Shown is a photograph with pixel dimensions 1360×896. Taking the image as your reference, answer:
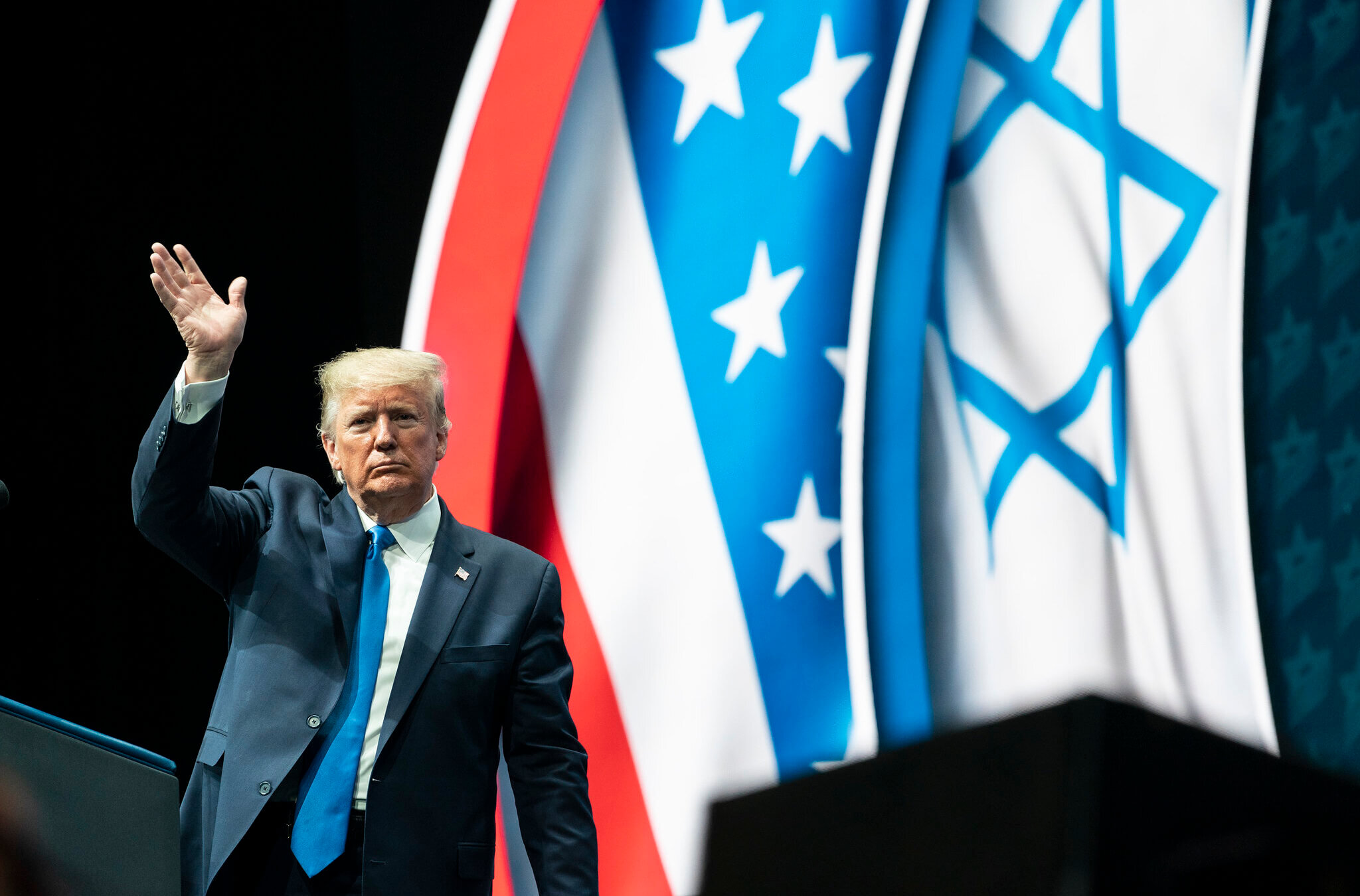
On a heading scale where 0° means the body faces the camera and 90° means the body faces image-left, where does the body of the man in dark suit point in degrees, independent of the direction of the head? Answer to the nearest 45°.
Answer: approximately 0°

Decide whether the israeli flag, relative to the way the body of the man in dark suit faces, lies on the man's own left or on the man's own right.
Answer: on the man's own left

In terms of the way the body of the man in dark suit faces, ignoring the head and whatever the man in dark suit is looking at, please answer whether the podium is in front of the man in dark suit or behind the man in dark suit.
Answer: in front

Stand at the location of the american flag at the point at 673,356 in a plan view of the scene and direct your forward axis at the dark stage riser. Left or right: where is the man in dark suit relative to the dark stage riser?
right

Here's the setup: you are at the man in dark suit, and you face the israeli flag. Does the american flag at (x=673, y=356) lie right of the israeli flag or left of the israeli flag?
left

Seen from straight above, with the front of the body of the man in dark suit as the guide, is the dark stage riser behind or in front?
in front

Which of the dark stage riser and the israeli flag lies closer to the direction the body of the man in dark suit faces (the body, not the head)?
the dark stage riser
